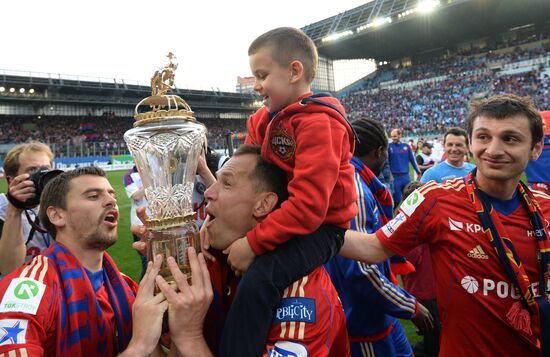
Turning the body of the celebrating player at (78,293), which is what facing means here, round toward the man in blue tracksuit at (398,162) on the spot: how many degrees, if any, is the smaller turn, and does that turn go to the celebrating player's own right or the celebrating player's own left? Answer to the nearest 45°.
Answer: approximately 90° to the celebrating player's own left

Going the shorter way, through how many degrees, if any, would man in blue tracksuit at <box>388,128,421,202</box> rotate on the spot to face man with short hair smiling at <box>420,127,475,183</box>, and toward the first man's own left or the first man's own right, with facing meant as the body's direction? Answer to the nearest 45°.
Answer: approximately 45° to the first man's own left

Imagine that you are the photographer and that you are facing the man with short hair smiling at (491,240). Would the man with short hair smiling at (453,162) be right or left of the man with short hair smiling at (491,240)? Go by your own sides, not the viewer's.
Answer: left

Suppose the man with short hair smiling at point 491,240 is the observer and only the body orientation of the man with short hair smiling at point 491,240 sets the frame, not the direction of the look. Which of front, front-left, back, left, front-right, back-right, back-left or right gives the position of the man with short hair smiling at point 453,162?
back

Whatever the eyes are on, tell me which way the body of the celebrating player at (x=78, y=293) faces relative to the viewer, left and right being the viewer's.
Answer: facing the viewer and to the right of the viewer

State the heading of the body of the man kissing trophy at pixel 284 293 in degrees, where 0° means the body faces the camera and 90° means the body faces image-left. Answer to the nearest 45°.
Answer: approximately 90°

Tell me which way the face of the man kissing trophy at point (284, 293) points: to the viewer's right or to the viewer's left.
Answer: to the viewer's left

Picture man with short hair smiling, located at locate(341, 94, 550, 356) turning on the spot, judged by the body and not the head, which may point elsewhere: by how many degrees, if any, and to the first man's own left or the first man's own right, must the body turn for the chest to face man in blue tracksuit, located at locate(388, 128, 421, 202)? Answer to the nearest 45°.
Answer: approximately 180°

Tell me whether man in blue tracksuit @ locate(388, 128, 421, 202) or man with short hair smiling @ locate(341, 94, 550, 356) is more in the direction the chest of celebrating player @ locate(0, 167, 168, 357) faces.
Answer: the man with short hair smiling
